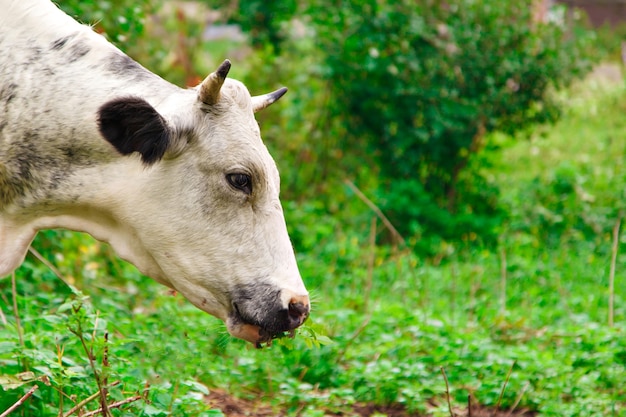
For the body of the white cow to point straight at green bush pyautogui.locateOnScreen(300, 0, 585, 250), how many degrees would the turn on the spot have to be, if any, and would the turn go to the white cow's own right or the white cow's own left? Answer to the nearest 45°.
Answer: approximately 45° to the white cow's own left

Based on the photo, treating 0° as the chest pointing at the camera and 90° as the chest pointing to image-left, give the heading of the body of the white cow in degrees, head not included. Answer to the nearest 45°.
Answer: approximately 270°
